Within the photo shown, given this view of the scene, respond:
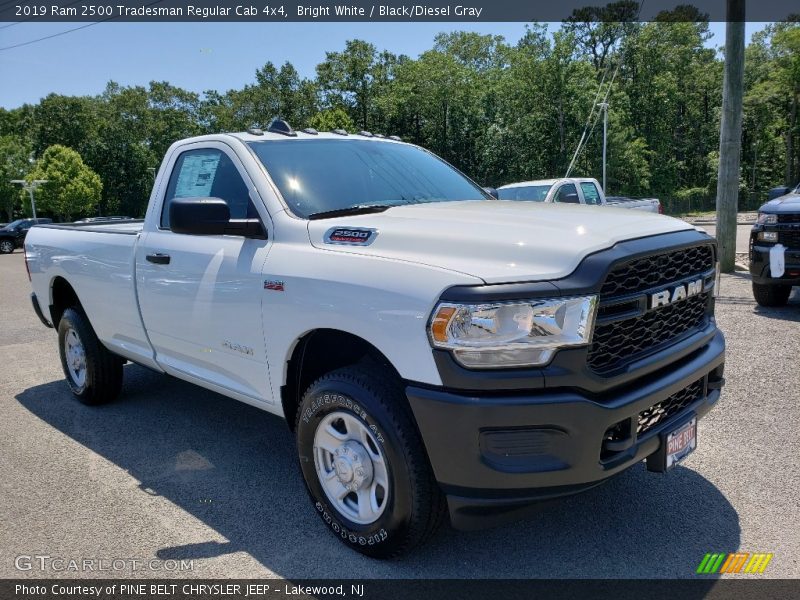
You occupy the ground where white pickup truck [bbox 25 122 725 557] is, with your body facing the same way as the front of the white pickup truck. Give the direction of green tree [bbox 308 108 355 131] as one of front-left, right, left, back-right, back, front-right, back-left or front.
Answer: back-left

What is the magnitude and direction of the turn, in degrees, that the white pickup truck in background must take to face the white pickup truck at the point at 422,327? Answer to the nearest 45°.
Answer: approximately 45° to its left

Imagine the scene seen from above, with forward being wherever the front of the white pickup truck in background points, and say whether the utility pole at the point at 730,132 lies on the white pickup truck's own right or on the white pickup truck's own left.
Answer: on the white pickup truck's own left

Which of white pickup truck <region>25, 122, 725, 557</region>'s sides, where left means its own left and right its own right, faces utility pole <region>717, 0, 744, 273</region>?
left

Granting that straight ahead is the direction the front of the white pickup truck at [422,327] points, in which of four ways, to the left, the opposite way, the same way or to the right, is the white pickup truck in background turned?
to the right

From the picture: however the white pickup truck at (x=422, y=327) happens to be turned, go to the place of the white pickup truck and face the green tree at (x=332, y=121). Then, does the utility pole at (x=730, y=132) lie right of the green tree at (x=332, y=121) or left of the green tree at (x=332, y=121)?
right

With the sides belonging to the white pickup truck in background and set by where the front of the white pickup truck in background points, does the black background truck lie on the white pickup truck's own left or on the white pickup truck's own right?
on the white pickup truck's own left

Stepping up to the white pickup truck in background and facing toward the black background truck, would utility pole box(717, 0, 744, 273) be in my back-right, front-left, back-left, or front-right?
front-left

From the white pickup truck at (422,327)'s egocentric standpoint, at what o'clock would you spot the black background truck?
The black background truck is roughly at 9 o'clock from the white pickup truck.

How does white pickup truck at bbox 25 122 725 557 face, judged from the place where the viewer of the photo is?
facing the viewer and to the right of the viewer

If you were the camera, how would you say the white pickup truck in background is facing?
facing the viewer and to the left of the viewer

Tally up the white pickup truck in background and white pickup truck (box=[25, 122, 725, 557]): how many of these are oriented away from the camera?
0

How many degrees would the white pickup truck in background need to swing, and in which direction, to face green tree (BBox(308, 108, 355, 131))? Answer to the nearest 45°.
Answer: approximately 90° to its right
